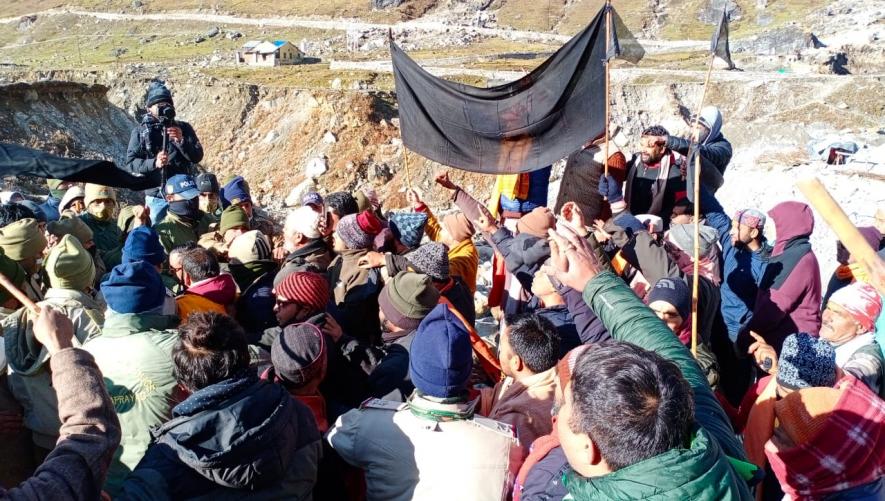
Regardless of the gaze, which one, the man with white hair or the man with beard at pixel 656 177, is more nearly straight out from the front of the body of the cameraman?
the man with white hair

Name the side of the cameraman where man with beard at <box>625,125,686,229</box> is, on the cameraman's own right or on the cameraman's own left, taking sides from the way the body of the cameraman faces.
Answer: on the cameraman's own left

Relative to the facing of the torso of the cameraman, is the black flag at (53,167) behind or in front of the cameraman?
in front

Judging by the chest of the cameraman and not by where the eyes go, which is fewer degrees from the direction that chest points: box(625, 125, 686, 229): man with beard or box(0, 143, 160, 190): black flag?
the black flag

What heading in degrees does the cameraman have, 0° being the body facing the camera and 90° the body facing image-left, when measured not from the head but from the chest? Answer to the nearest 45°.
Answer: approximately 0°

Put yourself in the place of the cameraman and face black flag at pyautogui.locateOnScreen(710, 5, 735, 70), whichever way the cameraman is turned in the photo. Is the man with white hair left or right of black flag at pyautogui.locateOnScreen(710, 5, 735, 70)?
right

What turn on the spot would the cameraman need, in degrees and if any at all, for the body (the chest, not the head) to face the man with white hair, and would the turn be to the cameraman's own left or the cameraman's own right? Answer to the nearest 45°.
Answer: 0° — they already face them

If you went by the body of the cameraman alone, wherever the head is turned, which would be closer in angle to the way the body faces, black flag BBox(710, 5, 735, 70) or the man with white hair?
the man with white hair
